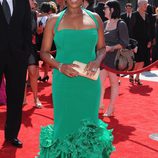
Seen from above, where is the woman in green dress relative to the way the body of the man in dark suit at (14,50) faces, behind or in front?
in front

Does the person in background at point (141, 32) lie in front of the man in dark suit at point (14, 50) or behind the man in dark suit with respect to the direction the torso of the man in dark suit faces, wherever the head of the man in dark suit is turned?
behind

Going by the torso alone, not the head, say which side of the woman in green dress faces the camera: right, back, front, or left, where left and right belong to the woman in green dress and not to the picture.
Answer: front

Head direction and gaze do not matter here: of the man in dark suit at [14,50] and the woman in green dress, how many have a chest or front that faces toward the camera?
2

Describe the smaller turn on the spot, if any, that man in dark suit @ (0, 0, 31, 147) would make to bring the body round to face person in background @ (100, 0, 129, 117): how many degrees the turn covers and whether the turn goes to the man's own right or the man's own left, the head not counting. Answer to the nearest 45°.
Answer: approximately 135° to the man's own left

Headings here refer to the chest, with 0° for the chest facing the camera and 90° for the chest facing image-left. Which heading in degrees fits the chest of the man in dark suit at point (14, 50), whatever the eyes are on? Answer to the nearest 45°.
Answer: approximately 0°

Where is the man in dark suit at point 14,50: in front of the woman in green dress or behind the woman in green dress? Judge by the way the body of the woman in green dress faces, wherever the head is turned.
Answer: behind

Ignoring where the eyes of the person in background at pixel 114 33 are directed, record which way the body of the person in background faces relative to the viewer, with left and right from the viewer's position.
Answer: facing the viewer and to the left of the viewer

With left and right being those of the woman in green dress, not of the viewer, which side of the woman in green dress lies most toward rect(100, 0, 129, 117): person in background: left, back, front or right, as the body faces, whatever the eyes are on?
back
